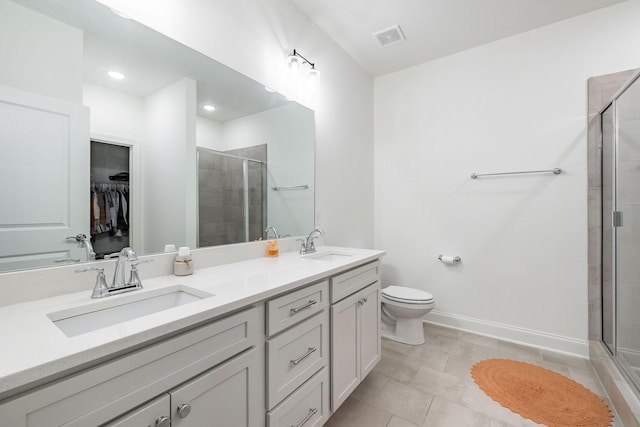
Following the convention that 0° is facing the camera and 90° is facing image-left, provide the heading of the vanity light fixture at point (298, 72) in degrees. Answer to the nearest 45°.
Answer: approximately 315°

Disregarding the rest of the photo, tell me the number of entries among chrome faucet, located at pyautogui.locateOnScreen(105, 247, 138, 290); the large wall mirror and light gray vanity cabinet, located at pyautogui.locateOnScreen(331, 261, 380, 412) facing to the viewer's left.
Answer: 0

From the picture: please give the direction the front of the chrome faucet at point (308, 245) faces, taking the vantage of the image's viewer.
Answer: facing the viewer and to the right of the viewer

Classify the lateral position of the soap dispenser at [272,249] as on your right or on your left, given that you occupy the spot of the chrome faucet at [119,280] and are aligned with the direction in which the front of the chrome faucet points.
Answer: on your left

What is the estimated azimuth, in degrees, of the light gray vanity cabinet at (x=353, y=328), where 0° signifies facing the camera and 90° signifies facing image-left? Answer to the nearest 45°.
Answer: approximately 315°

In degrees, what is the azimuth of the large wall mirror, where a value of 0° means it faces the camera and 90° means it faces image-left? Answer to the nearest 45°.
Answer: approximately 315°

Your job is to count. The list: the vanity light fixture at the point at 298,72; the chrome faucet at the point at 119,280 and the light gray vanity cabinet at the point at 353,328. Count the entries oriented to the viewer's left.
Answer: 0

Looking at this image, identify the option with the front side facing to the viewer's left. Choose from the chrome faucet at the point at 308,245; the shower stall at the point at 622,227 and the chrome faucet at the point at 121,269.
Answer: the shower stall

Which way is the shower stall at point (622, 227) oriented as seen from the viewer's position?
to the viewer's left

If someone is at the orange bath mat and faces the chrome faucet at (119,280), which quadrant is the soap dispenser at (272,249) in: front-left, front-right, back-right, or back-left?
front-right

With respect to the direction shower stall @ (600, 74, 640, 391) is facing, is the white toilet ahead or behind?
ahead
